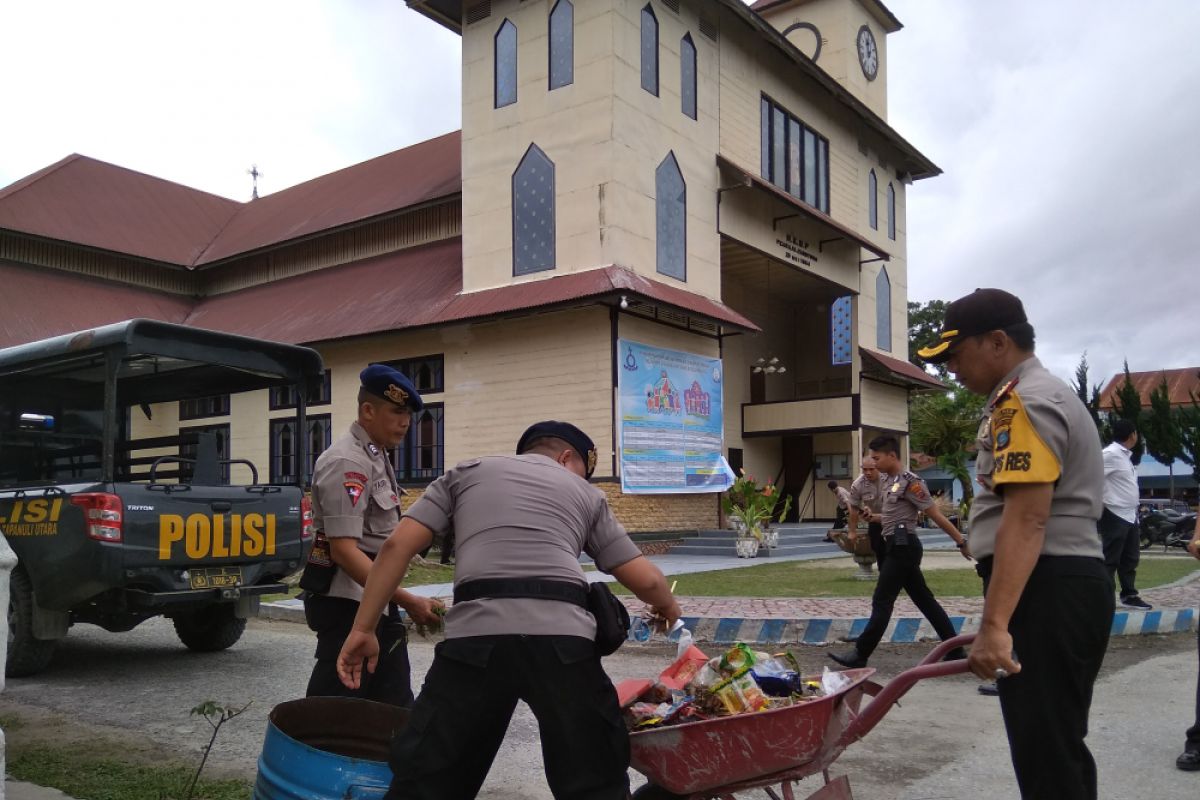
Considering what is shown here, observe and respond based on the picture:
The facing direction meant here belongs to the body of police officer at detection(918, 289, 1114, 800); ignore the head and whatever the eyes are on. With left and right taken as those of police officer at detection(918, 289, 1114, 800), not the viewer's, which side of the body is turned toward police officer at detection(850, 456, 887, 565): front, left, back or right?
right

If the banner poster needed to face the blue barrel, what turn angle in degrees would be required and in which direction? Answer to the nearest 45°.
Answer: approximately 45° to its right

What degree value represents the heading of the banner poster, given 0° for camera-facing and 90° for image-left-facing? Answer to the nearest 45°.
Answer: approximately 315°

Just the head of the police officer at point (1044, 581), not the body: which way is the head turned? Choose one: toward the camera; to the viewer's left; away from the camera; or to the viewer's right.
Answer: to the viewer's left
